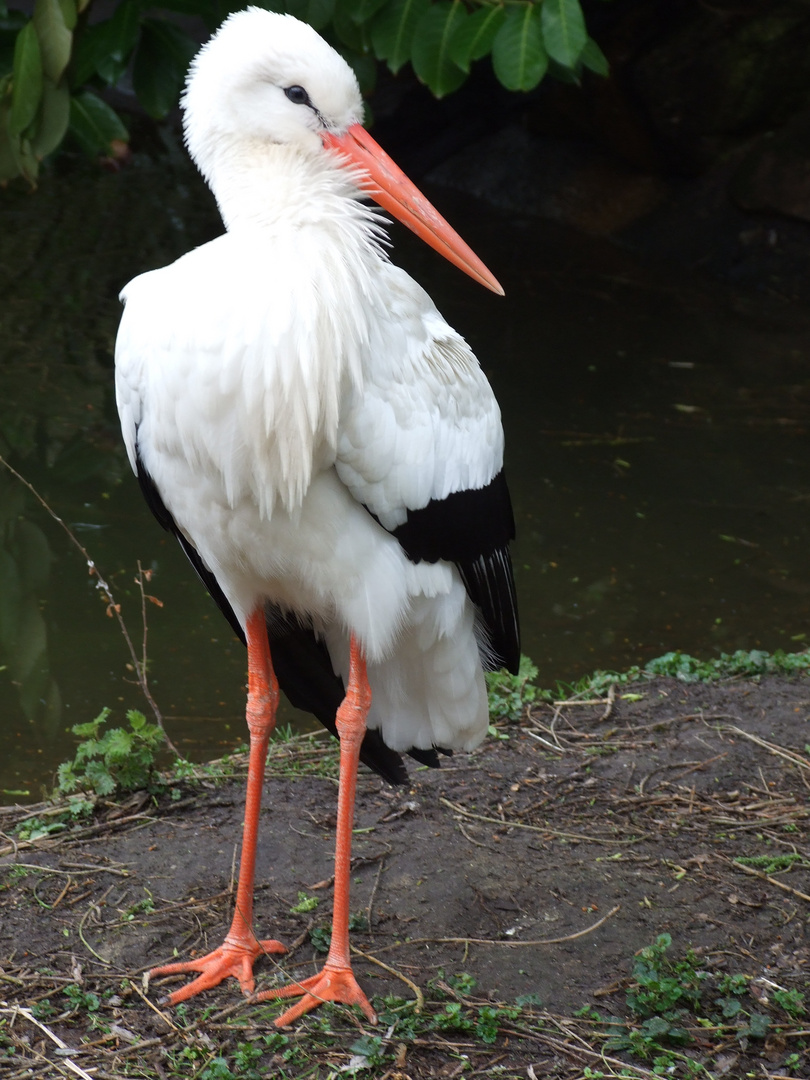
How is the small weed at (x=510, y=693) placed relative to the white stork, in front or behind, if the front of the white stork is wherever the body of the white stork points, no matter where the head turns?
behind

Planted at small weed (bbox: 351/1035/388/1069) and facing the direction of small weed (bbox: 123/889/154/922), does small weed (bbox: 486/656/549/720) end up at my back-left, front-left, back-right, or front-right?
front-right

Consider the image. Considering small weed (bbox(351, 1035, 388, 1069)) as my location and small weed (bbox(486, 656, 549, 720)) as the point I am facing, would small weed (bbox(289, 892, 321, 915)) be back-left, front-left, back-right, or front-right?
front-left

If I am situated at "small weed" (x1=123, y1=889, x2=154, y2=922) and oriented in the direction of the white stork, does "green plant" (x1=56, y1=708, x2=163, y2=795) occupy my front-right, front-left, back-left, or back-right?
back-left

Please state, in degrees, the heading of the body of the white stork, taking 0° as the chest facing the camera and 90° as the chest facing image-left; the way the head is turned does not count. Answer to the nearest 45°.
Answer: approximately 45°

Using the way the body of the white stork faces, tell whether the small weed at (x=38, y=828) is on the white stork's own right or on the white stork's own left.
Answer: on the white stork's own right
